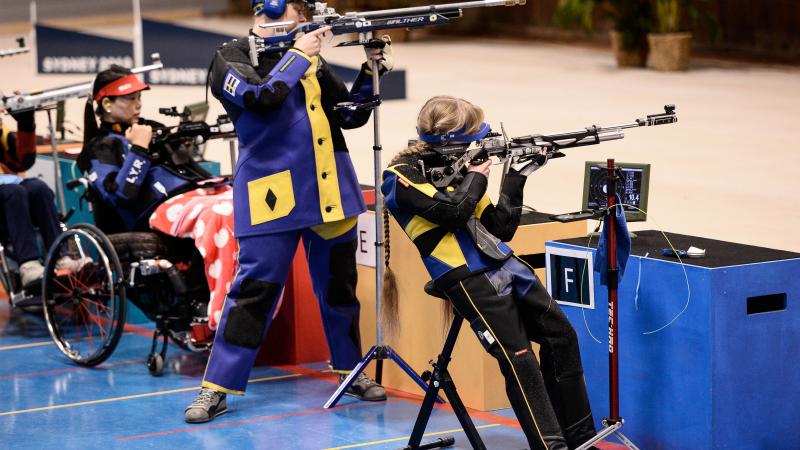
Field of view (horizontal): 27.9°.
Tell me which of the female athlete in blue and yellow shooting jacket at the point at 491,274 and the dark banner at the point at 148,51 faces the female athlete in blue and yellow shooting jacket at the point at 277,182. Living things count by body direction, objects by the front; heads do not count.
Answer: the dark banner

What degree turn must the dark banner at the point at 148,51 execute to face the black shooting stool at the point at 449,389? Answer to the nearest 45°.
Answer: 0° — it already faces it

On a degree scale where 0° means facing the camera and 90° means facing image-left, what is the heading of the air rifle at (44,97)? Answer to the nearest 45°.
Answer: approximately 270°

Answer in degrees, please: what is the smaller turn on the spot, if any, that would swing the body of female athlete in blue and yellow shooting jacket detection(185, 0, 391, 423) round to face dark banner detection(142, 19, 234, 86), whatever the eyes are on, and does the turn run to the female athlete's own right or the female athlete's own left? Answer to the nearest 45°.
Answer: approximately 135° to the female athlete's own left

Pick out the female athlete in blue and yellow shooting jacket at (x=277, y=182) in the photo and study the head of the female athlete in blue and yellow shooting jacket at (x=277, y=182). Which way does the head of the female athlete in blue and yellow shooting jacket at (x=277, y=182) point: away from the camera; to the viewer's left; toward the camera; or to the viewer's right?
to the viewer's right

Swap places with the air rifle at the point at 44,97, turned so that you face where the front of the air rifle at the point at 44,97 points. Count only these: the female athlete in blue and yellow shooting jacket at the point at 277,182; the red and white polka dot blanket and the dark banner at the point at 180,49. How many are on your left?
1

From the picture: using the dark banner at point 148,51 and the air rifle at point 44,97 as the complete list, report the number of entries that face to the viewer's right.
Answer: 1

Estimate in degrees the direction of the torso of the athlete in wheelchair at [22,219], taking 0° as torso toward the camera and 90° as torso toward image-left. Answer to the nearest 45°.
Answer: approximately 315°

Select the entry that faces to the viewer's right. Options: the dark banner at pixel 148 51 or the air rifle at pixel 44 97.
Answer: the air rifle

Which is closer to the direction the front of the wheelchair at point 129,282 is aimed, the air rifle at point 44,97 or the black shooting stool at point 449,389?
the black shooting stool

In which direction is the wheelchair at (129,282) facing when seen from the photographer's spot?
facing the viewer and to the right of the viewer

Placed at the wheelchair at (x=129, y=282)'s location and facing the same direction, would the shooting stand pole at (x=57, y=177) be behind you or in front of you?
behind

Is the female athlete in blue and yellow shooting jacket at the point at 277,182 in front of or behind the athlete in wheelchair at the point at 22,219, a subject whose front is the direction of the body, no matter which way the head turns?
in front

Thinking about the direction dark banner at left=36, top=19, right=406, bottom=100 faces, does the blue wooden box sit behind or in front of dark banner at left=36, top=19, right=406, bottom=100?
in front

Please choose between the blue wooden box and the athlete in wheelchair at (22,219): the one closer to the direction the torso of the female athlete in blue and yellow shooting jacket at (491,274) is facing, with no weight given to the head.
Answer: the blue wooden box

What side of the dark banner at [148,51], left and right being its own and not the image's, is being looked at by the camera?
front

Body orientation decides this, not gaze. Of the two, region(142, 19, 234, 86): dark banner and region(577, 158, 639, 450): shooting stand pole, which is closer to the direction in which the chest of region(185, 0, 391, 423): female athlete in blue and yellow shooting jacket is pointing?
the shooting stand pole

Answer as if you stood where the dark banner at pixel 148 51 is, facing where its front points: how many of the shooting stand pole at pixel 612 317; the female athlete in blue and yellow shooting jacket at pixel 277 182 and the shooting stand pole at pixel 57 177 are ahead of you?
3

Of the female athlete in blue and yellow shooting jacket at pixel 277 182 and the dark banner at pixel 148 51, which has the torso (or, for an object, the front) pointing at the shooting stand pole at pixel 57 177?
the dark banner
